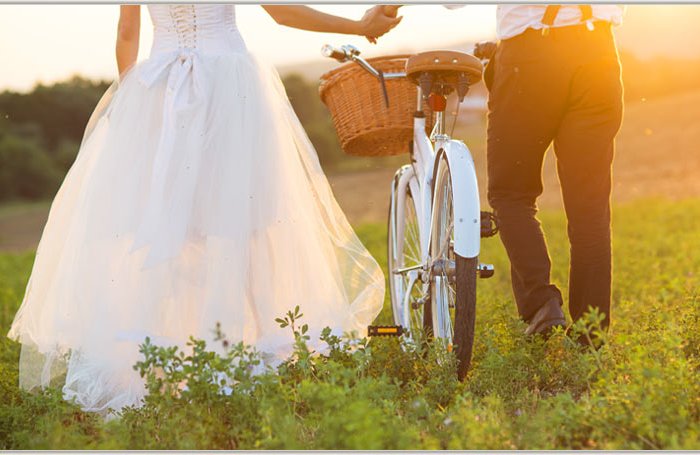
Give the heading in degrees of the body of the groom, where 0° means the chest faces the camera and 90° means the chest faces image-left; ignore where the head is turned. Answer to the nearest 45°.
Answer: approximately 180°
